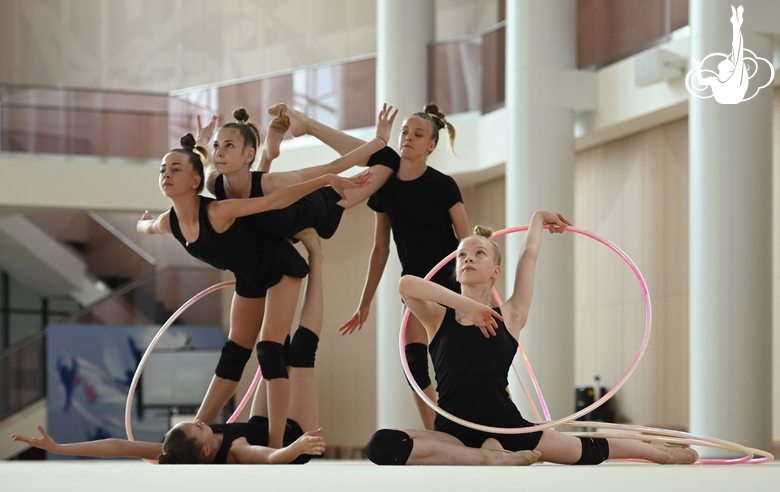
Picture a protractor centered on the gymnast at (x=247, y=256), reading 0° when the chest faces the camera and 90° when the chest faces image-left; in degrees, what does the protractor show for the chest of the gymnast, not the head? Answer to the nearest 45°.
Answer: approximately 45°

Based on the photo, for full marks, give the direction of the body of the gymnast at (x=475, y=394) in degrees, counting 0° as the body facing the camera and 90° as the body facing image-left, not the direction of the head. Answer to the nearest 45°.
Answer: approximately 0°

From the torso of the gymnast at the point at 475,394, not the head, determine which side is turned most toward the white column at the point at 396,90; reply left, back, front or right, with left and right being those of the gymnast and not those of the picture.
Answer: back

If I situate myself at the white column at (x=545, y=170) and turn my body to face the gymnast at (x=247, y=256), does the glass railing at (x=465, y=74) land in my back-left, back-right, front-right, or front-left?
back-right

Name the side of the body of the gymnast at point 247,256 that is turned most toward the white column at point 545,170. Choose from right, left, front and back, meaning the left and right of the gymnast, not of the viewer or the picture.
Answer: back

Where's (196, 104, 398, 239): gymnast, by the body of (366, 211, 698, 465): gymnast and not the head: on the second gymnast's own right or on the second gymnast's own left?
on the second gymnast's own right

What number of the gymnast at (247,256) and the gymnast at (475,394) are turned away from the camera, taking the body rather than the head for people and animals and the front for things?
0

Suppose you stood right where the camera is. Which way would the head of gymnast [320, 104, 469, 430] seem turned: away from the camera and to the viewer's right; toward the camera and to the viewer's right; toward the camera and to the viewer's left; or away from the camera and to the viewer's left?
toward the camera and to the viewer's left

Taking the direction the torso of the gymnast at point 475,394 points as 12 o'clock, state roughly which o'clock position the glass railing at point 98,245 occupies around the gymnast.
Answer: The glass railing is roughly at 5 o'clock from the gymnast.

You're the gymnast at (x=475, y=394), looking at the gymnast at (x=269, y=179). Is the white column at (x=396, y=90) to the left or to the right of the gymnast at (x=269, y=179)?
right
